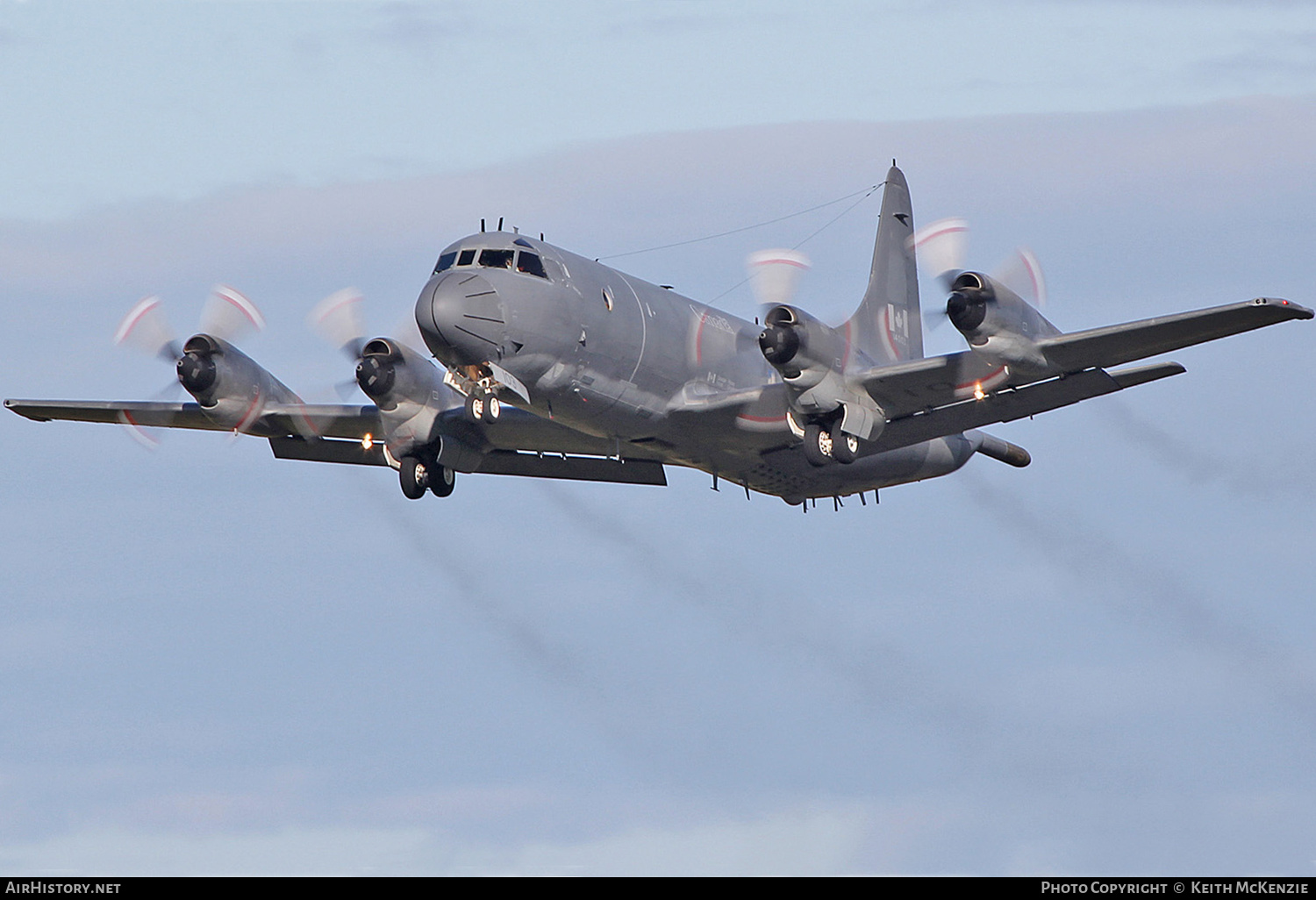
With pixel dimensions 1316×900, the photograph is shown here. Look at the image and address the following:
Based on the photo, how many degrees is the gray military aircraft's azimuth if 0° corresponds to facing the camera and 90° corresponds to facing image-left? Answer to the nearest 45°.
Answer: approximately 45°
